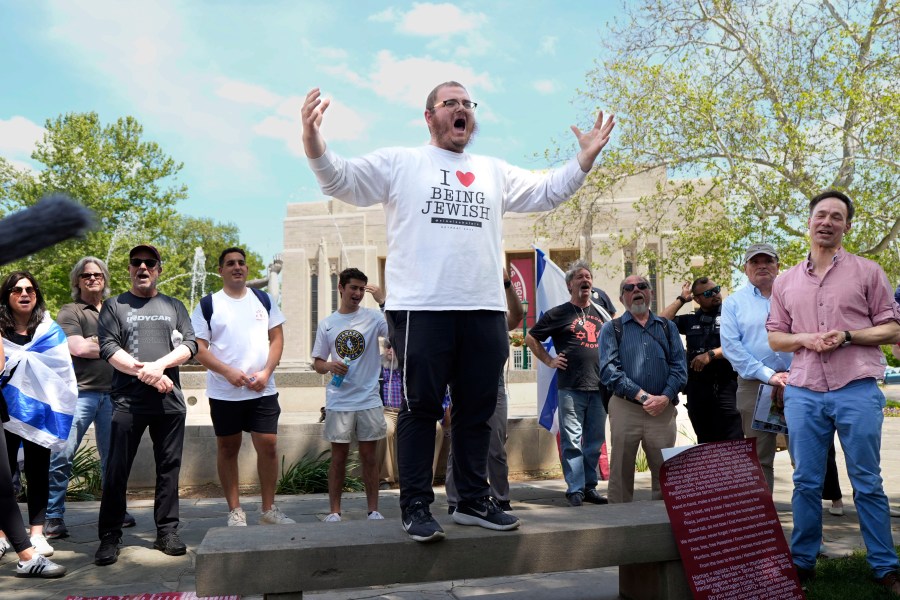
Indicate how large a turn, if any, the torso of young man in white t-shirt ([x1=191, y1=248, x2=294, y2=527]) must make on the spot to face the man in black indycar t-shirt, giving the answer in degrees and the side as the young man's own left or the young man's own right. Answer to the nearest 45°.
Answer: approximately 90° to the young man's own right

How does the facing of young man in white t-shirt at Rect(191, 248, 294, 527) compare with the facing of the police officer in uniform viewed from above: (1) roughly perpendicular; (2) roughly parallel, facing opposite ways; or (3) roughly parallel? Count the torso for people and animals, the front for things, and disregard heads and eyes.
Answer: roughly parallel

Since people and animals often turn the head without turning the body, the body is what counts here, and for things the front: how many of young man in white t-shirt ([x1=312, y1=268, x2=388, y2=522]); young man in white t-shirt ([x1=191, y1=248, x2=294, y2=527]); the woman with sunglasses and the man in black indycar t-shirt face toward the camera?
4

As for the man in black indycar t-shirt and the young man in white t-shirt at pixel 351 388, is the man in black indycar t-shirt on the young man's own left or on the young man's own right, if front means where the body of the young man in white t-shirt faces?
on the young man's own right

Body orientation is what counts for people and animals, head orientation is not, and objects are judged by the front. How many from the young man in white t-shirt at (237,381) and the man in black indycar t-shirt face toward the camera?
2

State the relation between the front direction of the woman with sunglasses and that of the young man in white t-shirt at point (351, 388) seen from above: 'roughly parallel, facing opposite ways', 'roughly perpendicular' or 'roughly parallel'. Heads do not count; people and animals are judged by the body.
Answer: roughly parallel

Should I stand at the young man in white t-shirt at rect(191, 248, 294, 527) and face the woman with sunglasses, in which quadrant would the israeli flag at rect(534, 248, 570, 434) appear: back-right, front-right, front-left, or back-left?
back-right

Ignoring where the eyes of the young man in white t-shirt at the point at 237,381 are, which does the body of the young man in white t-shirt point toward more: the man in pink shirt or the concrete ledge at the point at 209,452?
the man in pink shirt

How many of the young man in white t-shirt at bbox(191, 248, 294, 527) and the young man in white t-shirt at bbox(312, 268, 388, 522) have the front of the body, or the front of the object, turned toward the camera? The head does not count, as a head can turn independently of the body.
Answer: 2

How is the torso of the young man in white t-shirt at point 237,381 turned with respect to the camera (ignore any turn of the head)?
toward the camera

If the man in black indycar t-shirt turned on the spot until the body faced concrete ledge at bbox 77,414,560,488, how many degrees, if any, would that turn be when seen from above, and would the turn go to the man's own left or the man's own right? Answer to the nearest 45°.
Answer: approximately 180°

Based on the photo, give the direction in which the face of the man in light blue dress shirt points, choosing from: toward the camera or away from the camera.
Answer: toward the camera

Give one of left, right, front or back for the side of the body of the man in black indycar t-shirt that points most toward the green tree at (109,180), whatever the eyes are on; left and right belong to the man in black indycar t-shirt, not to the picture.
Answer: back

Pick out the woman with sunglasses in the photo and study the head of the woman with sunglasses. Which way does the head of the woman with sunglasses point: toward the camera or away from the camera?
toward the camera

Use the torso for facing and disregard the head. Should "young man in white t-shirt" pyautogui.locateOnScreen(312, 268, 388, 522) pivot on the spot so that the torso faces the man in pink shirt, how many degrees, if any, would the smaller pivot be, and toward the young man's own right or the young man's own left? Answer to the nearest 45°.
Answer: approximately 45° to the young man's own left
